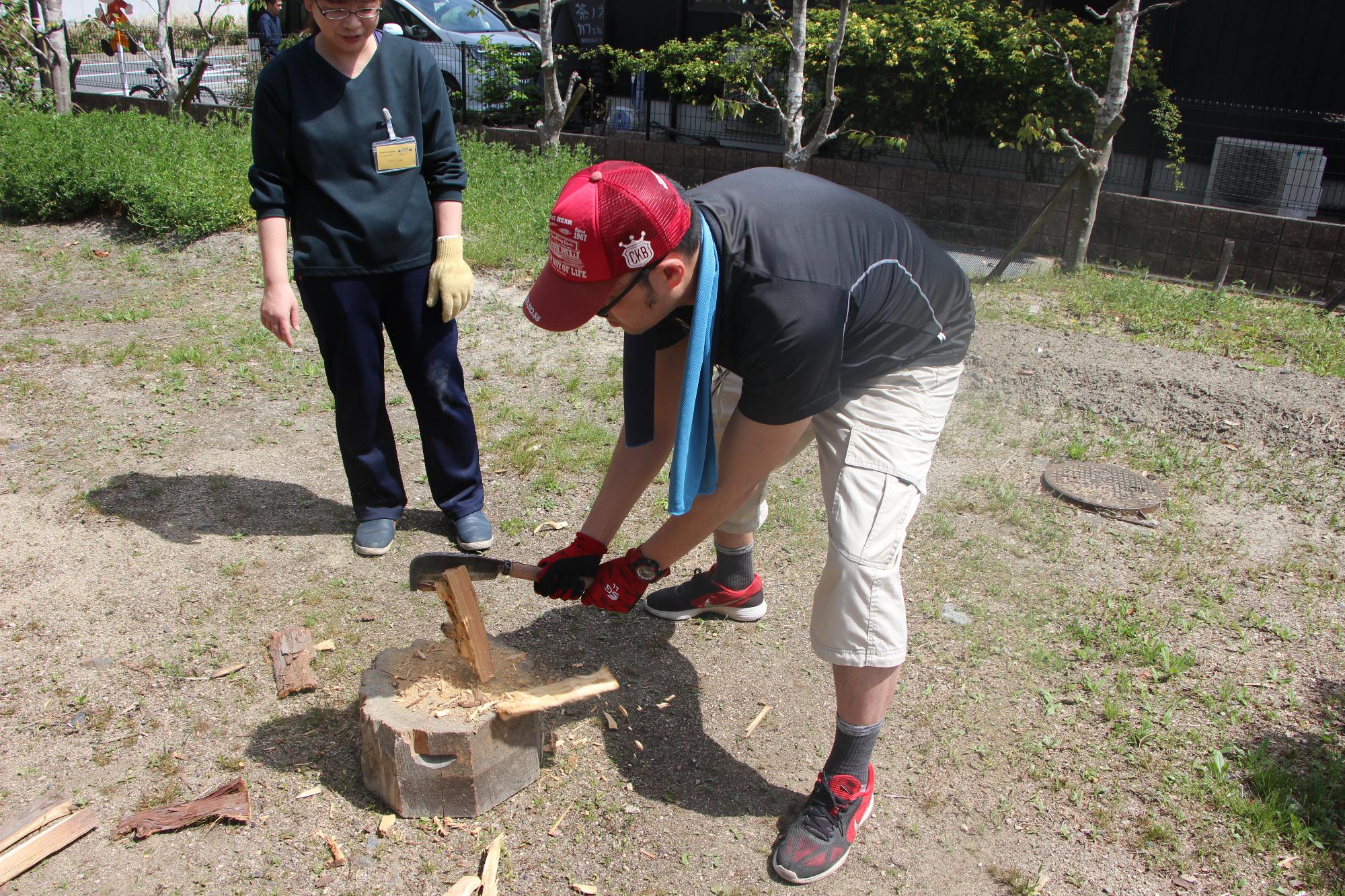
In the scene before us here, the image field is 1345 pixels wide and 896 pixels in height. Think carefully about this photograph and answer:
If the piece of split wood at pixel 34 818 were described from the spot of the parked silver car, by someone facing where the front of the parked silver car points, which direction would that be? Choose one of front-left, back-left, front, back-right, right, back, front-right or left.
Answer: front-right

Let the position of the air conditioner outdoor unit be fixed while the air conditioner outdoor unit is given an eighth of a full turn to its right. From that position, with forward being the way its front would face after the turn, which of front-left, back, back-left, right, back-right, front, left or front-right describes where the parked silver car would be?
front-right

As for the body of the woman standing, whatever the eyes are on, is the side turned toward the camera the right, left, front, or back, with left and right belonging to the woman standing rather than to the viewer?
front

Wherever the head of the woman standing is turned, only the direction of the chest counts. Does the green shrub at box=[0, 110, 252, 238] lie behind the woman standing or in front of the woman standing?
behind

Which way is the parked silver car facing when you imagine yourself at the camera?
facing the viewer and to the right of the viewer

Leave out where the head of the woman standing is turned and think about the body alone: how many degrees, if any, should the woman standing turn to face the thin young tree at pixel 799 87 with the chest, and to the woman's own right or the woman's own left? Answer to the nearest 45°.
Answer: approximately 135° to the woman's own left

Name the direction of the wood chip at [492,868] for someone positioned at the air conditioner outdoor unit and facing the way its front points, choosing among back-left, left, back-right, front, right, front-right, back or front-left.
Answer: front

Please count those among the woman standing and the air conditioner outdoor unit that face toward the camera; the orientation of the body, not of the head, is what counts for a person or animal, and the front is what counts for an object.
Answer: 2

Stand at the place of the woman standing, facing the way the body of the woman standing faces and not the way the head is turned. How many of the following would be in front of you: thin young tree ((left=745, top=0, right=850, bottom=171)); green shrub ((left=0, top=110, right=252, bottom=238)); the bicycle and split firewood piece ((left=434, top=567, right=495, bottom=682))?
1

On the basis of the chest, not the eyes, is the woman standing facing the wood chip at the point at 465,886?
yes

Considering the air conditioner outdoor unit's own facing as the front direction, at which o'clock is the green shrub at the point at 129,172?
The green shrub is roughly at 2 o'clock from the air conditioner outdoor unit.

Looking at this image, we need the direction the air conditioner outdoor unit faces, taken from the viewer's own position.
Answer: facing the viewer

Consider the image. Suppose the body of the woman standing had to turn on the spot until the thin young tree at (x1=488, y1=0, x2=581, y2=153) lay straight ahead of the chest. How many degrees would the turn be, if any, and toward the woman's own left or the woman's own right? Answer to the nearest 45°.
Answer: approximately 180°

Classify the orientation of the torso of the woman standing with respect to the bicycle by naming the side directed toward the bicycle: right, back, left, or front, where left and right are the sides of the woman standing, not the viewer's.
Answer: back
